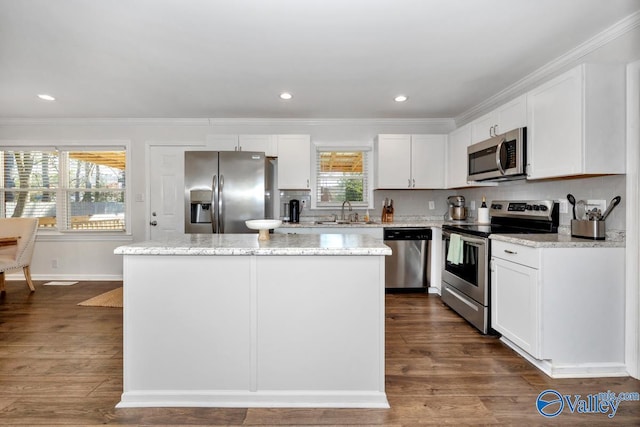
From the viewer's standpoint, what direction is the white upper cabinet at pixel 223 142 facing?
toward the camera

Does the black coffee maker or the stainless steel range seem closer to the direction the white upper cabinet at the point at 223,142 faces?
the stainless steel range

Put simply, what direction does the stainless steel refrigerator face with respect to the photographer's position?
facing the viewer

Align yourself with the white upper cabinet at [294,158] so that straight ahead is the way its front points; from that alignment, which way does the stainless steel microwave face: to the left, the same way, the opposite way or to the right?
to the right

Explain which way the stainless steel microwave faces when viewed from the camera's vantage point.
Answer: facing the viewer and to the left of the viewer

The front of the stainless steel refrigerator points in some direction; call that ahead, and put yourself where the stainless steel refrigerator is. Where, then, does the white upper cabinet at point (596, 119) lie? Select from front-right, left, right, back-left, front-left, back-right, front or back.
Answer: front-left

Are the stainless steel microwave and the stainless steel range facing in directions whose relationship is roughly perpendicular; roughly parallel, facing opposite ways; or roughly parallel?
roughly parallel

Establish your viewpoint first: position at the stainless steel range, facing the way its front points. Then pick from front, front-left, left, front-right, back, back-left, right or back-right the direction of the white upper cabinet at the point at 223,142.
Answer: front-right

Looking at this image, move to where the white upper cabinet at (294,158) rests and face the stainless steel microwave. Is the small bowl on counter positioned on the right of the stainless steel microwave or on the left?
right

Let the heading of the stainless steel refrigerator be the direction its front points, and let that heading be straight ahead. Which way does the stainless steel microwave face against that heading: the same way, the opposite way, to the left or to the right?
to the right

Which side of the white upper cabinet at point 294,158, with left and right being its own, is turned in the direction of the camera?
front

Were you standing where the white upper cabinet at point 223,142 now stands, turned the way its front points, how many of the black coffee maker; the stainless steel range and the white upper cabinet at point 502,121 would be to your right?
0

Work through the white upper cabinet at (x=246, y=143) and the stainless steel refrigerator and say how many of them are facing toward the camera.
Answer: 2
